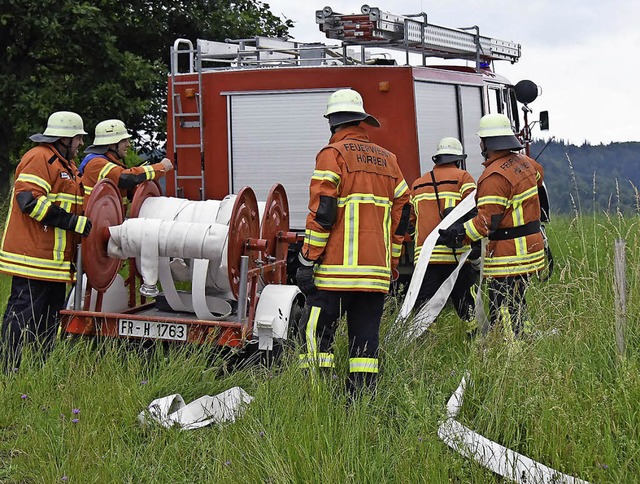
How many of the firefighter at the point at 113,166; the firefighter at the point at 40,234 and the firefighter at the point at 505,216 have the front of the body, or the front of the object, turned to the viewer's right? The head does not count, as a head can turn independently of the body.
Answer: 2

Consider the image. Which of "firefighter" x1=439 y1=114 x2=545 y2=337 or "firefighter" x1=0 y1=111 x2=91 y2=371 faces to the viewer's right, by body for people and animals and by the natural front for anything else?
"firefighter" x1=0 y1=111 x2=91 y2=371

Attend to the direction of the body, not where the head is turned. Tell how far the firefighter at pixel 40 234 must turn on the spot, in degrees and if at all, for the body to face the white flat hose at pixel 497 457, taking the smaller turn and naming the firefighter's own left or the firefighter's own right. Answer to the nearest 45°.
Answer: approximately 45° to the firefighter's own right

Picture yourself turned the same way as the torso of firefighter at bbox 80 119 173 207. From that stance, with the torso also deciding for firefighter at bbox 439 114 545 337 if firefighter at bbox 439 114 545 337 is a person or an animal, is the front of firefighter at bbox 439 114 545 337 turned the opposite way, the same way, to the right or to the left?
to the left

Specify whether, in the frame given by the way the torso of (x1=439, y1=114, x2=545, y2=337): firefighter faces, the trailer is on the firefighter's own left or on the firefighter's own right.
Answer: on the firefighter's own left

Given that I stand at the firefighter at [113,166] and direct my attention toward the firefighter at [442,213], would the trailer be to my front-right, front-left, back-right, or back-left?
front-right

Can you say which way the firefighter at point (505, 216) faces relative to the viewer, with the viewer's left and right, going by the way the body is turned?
facing away from the viewer and to the left of the viewer

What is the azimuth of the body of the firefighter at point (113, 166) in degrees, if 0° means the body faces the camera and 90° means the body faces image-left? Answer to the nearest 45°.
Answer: approximately 270°

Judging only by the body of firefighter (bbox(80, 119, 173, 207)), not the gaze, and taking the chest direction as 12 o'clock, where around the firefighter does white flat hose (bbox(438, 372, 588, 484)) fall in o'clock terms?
The white flat hose is roughly at 2 o'clock from the firefighter.

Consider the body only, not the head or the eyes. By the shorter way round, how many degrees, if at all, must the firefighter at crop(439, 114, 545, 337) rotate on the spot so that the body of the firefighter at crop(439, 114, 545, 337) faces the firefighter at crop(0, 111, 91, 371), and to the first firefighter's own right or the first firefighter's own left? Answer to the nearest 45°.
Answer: approximately 45° to the first firefighter's own left

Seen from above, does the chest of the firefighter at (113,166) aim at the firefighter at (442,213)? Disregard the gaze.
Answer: yes

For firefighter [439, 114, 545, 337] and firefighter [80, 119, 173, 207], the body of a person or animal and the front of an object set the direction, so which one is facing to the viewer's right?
firefighter [80, 119, 173, 207]

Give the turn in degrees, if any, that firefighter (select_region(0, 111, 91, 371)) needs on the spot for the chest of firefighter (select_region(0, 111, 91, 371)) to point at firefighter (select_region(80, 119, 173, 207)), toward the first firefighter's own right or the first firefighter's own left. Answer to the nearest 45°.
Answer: approximately 45° to the first firefighter's own left

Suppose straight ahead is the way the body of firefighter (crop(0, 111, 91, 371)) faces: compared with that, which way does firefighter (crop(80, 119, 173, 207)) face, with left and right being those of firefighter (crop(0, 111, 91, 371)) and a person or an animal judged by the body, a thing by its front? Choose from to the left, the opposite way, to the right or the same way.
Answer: the same way

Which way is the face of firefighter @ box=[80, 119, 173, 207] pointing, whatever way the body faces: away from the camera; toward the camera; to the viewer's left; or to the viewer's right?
to the viewer's right

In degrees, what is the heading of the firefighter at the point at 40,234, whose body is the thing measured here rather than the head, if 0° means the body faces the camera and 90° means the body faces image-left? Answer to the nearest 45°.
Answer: approximately 270°

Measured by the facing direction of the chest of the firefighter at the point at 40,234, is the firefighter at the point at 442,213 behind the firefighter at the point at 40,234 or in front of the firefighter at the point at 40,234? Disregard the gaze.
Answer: in front

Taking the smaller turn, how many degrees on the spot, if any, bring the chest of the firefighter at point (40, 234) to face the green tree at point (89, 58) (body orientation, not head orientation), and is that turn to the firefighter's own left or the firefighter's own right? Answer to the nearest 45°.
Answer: approximately 90° to the firefighter's own left
